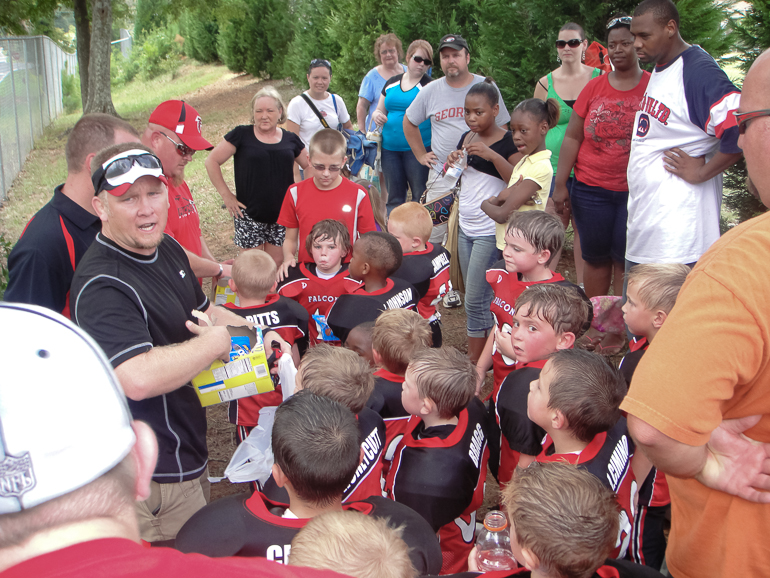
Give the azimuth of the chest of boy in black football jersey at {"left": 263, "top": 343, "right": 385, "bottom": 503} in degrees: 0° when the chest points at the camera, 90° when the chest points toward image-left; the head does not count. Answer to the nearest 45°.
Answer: approximately 135°

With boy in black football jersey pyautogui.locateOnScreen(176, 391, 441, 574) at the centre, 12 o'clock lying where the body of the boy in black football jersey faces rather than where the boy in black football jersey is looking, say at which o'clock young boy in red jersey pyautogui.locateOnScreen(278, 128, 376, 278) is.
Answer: The young boy in red jersey is roughly at 12 o'clock from the boy in black football jersey.

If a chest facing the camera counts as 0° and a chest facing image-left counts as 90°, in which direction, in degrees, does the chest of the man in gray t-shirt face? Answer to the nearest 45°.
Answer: approximately 0°

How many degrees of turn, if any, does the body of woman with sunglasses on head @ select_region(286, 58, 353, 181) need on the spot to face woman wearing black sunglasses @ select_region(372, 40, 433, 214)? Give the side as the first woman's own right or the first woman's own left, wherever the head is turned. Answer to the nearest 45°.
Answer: approximately 90° to the first woman's own left

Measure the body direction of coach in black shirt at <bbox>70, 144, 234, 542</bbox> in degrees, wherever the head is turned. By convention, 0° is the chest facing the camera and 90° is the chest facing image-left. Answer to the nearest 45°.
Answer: approximately 315°

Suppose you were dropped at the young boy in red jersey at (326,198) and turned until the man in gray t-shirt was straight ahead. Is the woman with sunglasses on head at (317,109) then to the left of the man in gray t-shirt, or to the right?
left

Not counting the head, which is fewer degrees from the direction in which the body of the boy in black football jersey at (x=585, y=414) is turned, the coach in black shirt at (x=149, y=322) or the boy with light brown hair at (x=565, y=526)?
the coach in black shirt

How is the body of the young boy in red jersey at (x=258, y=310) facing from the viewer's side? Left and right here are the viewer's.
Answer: facing away from the viewer

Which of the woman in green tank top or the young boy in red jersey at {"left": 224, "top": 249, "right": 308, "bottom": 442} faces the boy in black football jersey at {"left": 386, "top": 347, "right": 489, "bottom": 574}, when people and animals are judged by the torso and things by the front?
the woman in green tank top

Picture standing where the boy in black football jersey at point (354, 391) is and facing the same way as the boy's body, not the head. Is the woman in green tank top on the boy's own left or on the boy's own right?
on the boy's own right

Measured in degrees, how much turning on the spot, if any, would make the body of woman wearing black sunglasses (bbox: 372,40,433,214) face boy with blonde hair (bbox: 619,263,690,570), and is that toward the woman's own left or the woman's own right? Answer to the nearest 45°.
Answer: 0° — they already face them
